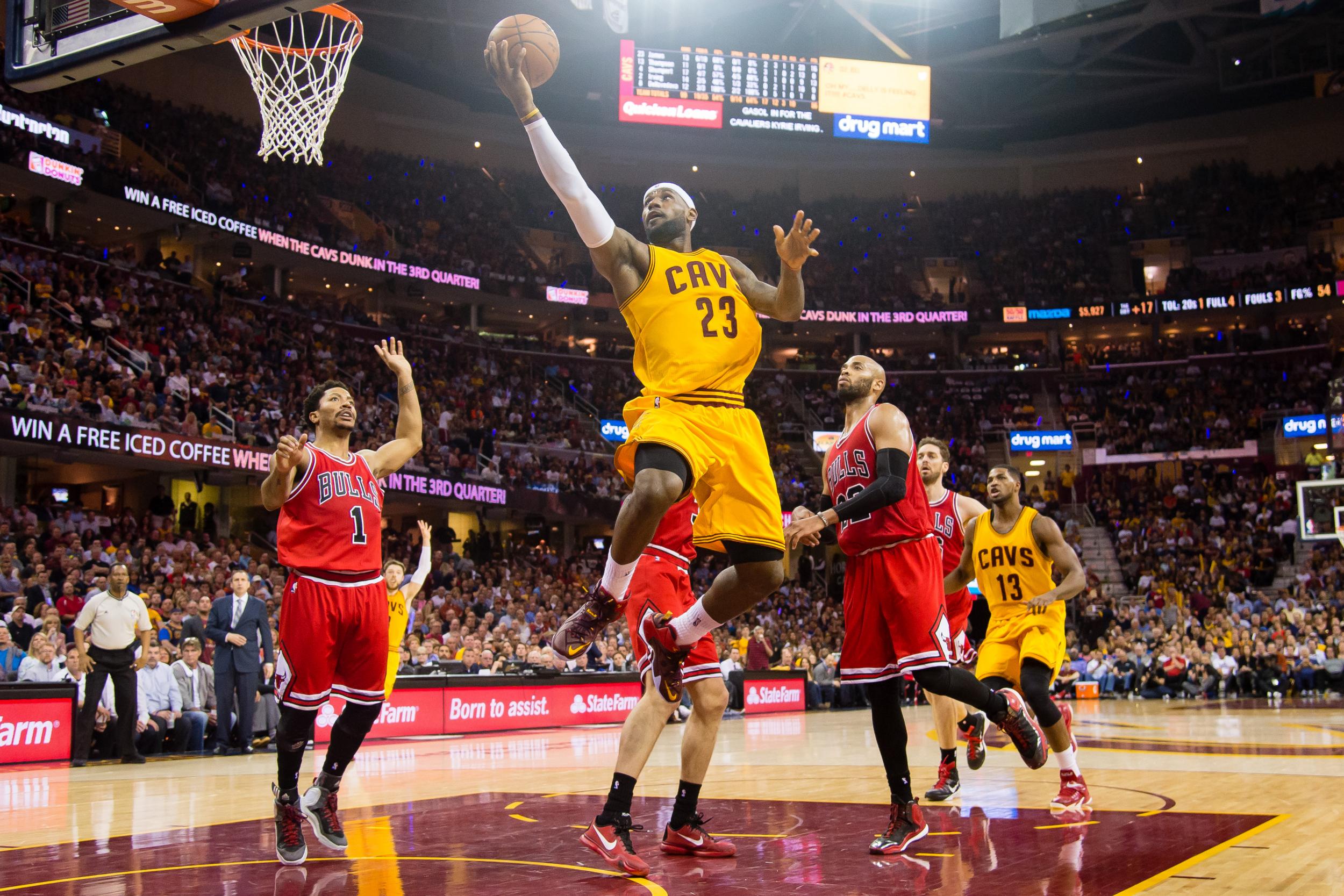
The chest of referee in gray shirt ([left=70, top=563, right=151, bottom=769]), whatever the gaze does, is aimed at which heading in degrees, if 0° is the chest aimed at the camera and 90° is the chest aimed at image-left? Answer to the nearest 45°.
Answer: approximately 0°

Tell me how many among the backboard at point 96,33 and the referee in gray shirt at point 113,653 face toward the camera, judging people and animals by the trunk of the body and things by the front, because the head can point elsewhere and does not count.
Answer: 1

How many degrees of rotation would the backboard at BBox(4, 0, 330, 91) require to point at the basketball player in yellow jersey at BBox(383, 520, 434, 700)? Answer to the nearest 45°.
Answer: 0° — it already faces them

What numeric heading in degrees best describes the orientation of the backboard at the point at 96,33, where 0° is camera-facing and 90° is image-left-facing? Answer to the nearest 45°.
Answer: approximately 225°

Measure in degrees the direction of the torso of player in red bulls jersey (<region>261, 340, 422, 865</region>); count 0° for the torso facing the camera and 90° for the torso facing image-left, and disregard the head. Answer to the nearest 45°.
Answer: approximately 315°
